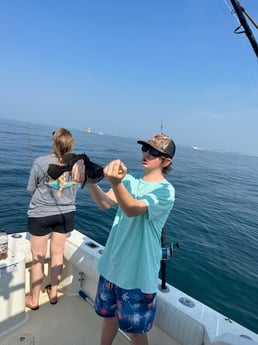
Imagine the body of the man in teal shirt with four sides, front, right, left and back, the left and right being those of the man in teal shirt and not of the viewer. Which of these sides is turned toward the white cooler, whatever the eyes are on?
right

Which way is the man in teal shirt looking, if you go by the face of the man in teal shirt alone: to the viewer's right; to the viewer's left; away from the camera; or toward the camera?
to the viewer's left

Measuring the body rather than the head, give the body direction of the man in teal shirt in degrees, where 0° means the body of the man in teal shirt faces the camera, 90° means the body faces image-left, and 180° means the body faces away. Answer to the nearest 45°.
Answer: approximately 45°
